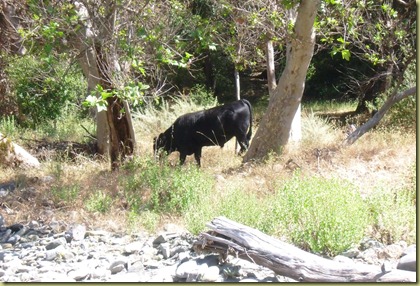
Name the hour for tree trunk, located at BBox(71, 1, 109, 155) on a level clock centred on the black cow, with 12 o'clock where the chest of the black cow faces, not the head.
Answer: The tree trunk is roughly at 1 o'clock from the black cow.

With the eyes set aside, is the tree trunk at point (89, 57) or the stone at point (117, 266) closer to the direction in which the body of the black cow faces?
the tree trunk

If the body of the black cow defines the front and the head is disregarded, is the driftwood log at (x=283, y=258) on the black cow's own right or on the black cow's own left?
on the black cow's own left

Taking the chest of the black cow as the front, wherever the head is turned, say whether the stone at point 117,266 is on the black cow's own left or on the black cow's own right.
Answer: on the black cow's own left

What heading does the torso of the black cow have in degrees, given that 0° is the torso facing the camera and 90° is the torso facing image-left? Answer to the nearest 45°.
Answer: approximately 90°

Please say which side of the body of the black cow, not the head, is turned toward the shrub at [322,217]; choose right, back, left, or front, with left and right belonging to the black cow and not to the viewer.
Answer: left

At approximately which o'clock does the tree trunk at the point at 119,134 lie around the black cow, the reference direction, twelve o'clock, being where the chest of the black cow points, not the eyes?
The tree trunk is roughly at 11 o'clock from the black cow.

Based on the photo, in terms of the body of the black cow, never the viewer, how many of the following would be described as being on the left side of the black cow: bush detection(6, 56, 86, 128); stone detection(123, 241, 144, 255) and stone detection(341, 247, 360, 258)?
2

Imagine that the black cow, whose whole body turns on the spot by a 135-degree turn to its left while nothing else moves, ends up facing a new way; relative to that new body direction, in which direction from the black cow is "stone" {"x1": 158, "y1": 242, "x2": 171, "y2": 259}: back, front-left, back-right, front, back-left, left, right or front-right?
front-right

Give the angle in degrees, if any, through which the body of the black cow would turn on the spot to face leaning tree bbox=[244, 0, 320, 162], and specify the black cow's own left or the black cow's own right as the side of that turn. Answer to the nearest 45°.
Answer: approximately 135° to the black cow's own left

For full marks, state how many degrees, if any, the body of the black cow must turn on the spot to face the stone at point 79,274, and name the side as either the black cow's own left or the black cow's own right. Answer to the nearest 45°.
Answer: approximately 90° to the black cow's own left

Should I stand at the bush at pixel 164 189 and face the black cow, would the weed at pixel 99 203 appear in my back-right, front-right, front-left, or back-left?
back-left

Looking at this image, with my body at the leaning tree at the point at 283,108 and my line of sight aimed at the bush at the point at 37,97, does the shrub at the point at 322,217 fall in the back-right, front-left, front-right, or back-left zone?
back-left

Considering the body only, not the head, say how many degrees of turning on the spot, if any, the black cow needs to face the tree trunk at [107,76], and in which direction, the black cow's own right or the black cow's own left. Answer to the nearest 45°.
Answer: approximately 45° to the black cow's own left
